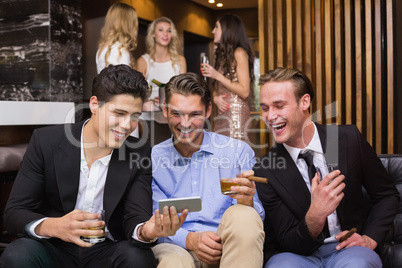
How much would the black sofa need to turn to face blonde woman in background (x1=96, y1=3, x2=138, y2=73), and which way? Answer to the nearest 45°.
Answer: approximately 135° to its right

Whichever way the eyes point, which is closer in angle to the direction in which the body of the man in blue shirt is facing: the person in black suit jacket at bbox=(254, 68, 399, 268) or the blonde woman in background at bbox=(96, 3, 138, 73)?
the person in black suit jacket

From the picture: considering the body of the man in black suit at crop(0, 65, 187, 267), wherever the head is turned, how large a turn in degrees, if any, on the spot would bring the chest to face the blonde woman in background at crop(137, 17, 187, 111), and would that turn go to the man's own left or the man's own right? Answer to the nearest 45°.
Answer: approximately 180°

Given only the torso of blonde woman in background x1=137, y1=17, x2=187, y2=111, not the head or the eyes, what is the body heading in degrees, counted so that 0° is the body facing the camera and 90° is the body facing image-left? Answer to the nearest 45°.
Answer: approximately 0°

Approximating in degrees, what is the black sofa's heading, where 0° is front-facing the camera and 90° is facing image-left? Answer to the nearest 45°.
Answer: approximately 0°

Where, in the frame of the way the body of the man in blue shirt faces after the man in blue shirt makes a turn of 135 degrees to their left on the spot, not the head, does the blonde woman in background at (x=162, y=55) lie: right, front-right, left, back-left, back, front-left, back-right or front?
front-left
